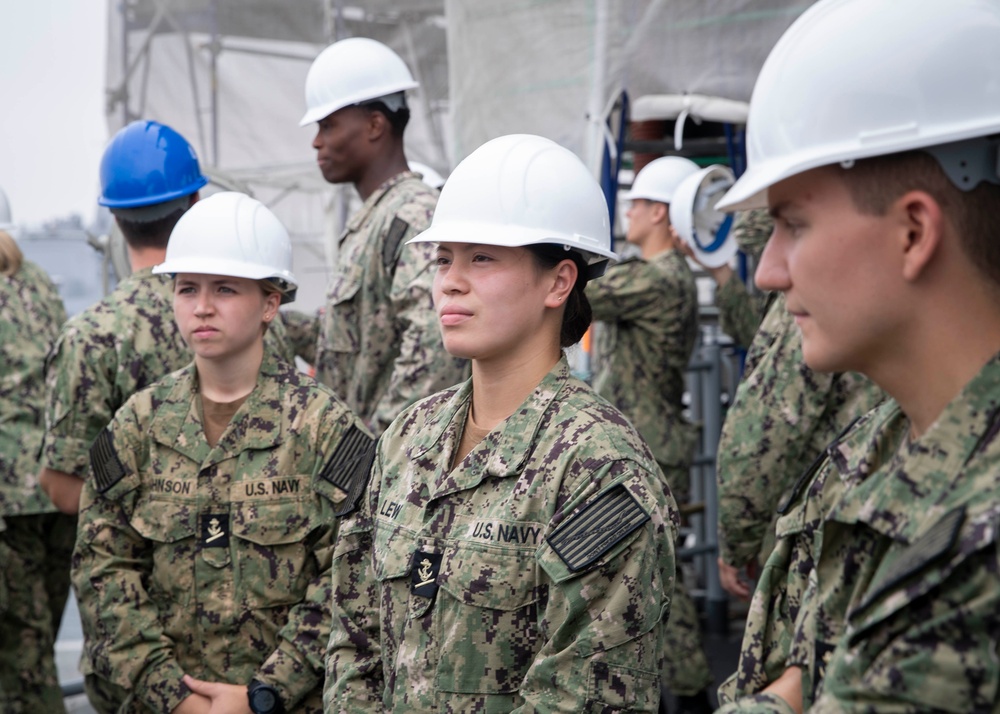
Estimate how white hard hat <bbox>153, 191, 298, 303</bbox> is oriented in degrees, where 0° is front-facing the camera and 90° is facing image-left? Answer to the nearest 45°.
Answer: approximately 45°

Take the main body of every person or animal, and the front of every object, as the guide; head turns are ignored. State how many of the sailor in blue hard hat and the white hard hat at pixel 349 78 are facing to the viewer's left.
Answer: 1

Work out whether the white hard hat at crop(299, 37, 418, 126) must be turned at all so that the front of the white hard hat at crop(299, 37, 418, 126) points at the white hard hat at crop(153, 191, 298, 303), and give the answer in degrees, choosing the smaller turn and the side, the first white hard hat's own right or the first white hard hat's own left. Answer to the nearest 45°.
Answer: approximately 90° to the first white hard hat's own left

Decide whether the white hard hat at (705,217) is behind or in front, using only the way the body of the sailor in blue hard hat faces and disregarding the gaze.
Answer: in front

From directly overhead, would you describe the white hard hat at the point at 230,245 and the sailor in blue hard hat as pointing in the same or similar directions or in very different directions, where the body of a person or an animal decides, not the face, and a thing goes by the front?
very different directions

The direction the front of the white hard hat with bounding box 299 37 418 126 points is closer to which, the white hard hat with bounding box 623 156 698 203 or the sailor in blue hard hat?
the sailor in blue hard hat

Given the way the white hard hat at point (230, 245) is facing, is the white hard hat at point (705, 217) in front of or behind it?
behind

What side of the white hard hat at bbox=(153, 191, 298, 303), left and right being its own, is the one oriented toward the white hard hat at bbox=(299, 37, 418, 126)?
back

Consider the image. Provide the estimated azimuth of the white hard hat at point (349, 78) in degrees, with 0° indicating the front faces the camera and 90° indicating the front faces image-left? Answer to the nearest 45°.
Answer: approximately 90°

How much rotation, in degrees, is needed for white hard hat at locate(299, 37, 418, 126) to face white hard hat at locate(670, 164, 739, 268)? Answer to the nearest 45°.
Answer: approximately 135° to its right

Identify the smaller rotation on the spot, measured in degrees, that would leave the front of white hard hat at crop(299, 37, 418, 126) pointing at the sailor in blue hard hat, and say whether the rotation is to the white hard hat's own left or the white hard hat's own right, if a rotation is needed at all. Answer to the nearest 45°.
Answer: approximately 45° to the white hard hat's own left
